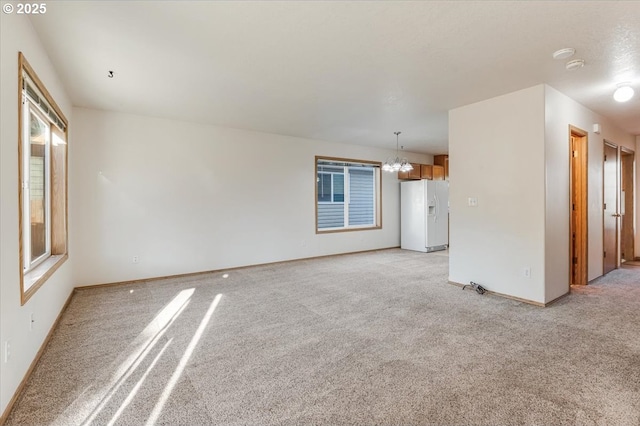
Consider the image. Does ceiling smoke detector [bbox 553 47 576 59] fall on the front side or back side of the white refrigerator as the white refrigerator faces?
on the front side

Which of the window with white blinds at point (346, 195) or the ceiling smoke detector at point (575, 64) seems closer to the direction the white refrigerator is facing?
the ceiling smoke detector

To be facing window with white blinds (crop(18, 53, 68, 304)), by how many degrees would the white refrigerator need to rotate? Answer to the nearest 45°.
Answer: approximately 90° to its right

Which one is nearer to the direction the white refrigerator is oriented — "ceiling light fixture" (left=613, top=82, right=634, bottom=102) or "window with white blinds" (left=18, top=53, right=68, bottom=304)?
the ceiling light fixture

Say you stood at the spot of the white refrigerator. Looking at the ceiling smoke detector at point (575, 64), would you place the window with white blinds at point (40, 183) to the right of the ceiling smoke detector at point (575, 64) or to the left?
right

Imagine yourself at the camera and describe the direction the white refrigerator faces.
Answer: facing the viewer and to the right of the viewer

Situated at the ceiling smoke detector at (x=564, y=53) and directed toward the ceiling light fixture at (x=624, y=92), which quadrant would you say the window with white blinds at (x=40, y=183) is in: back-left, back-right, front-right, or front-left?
back-left

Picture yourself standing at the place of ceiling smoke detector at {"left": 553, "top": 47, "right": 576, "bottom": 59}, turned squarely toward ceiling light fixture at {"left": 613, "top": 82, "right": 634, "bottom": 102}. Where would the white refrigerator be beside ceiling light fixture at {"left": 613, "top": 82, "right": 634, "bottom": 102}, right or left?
left

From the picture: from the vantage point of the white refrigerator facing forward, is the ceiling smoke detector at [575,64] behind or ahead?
ahead
